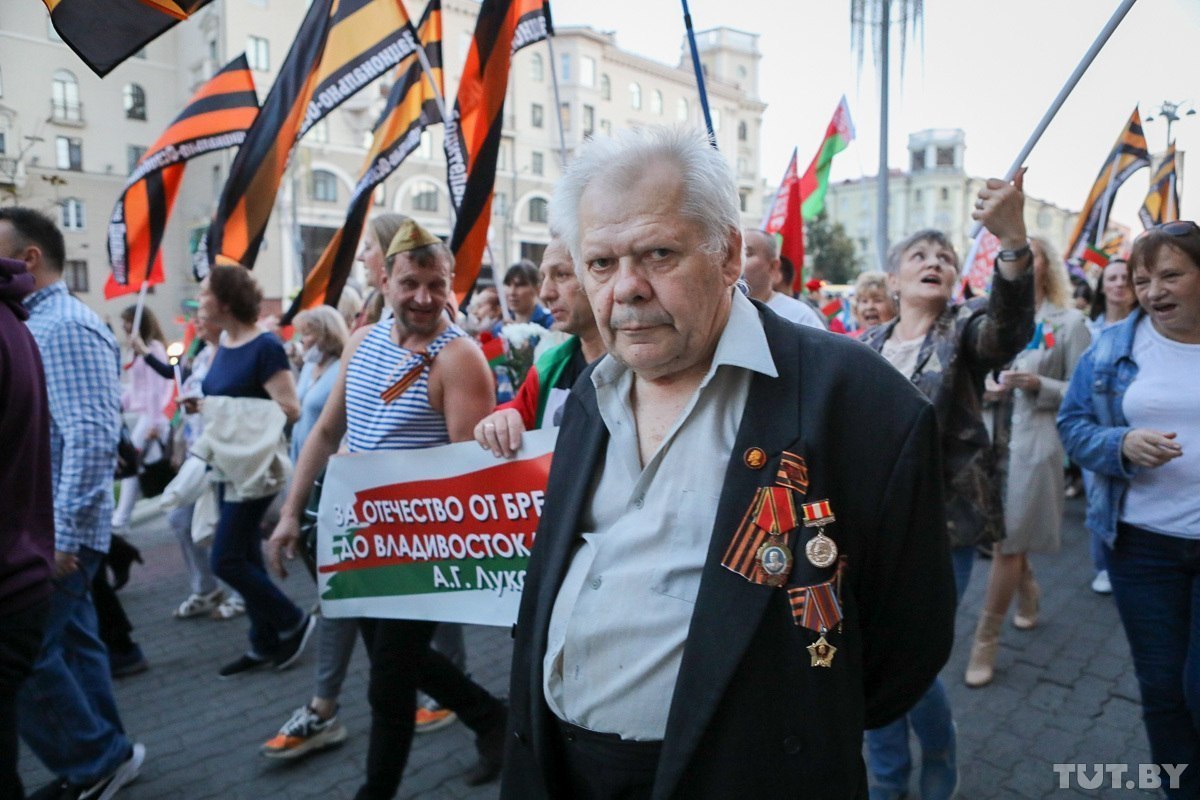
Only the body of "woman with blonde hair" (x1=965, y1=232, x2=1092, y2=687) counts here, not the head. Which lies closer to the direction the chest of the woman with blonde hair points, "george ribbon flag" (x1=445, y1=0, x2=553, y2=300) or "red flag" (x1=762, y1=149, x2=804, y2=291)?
the george ribbon flag

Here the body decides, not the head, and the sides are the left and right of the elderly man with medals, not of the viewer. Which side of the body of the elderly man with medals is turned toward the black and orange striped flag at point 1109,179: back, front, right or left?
back

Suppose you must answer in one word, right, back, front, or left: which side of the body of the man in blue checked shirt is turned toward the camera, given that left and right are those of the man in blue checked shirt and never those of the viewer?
left

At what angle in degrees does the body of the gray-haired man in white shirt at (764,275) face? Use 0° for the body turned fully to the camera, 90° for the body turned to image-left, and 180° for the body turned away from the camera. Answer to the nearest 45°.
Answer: approximately 45°

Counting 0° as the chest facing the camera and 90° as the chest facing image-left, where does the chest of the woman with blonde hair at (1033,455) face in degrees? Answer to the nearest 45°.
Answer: approximately 45°
